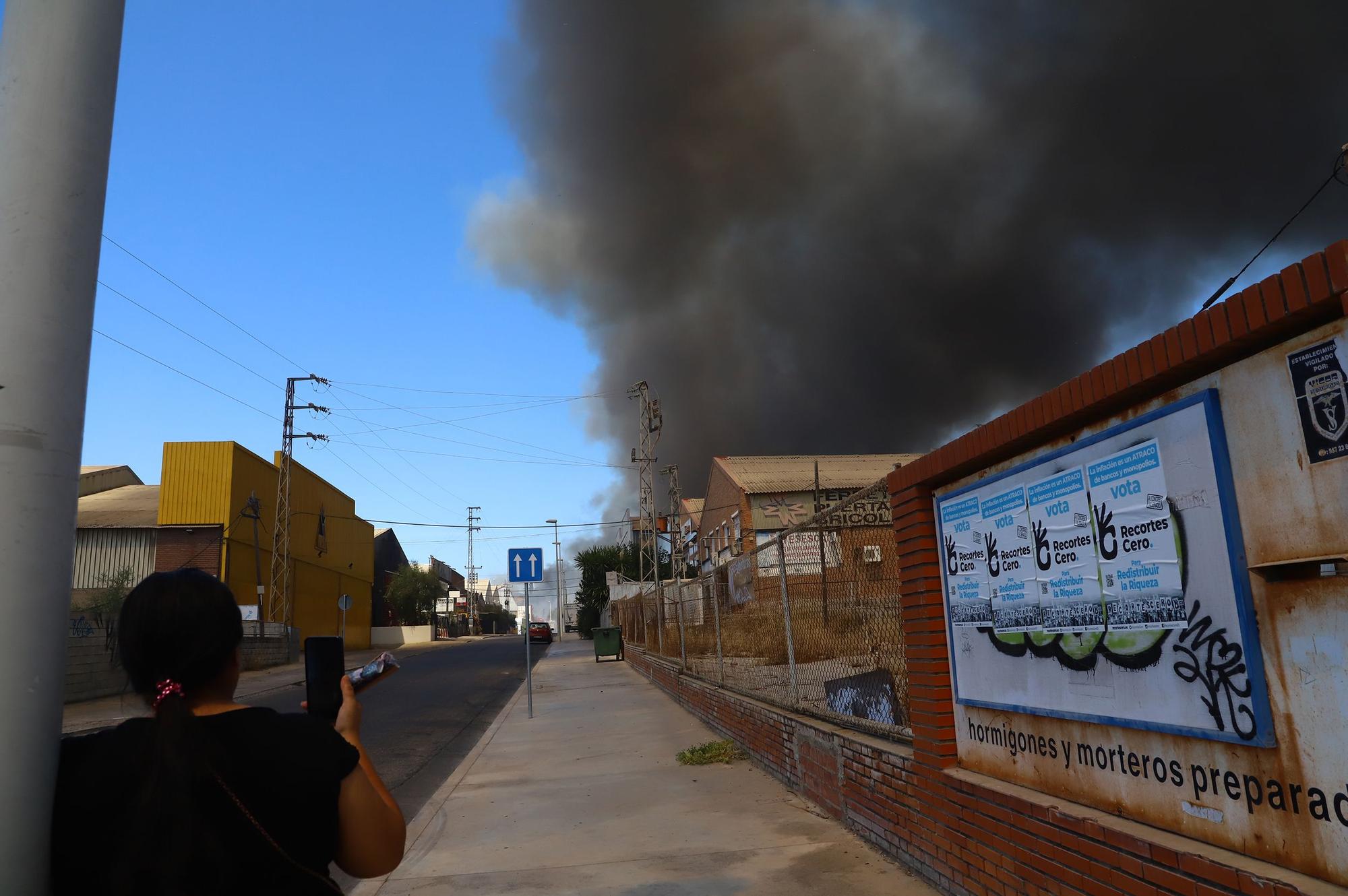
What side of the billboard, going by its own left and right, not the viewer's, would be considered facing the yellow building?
right

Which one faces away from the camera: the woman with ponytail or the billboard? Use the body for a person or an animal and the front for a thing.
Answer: the woman with ponytail

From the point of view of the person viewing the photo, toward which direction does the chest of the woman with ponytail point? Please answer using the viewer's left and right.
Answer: facing away from the viewer

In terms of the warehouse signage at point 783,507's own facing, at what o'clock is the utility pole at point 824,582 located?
The utility pole is roughly at 12 o'clock from the warehouse signage.

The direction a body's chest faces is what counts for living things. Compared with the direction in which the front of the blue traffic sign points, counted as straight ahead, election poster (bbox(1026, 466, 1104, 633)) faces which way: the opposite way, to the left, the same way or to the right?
to the right

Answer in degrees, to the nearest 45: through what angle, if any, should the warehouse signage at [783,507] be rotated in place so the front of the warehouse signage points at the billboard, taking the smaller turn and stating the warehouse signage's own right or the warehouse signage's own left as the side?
0° — it already faces it

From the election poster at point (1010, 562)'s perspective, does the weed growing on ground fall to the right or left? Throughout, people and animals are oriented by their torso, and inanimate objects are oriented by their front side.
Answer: on its right

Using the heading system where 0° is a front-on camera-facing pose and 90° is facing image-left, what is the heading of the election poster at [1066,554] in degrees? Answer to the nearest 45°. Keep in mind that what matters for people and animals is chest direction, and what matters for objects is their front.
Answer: approximately 45°

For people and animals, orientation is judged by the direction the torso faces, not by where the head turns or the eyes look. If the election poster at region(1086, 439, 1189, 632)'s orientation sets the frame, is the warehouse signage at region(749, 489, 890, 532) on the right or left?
on its right

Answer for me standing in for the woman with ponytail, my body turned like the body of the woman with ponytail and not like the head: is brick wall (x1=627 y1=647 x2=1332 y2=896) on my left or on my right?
on my right

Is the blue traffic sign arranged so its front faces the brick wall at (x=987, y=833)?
yes

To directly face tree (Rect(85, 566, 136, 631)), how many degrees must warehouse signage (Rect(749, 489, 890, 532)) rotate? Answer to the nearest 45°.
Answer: approximately 45° to its right

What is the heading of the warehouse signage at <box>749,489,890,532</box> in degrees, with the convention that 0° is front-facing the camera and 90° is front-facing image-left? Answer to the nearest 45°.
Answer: approximately 0°

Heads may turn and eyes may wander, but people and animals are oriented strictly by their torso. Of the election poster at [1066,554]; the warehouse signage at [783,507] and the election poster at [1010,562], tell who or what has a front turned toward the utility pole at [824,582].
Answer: the warehouse signage
